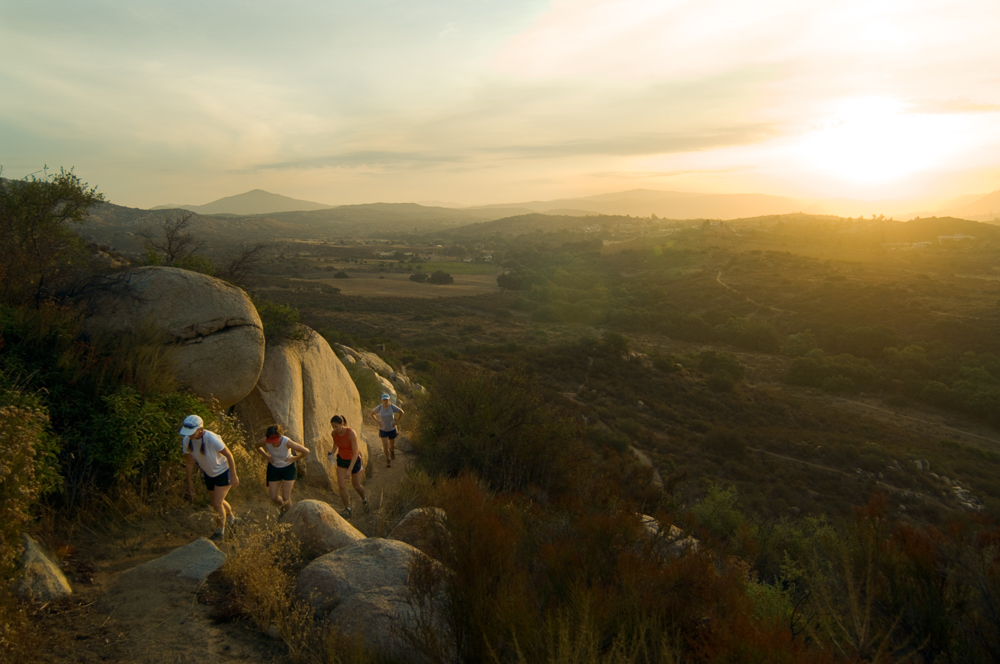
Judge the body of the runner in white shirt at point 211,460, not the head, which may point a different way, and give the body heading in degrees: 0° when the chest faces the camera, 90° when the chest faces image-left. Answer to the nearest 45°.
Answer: approximately 45°

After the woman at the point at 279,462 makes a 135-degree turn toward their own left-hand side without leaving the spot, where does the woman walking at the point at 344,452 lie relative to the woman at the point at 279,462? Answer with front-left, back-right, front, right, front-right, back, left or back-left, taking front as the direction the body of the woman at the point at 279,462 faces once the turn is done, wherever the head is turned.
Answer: front

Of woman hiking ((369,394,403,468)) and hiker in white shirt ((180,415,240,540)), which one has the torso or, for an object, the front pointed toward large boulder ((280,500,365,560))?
the woman hiking

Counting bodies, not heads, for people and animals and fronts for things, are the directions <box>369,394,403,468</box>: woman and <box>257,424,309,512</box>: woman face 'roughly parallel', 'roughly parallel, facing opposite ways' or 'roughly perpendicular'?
roughly parallel

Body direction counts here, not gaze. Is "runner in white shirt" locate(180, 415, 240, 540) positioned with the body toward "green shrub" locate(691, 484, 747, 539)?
no

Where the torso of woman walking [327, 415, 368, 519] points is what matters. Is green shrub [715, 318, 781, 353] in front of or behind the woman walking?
behind

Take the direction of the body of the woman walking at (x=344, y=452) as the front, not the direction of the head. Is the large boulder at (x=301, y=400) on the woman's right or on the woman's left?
on the woman's right

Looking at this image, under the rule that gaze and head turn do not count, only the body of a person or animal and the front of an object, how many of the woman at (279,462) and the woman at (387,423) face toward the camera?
2

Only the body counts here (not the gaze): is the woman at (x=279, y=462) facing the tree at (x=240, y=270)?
no

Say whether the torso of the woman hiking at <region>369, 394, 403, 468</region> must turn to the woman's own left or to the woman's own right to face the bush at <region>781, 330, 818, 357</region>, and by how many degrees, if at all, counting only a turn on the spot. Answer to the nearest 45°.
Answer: approximately 135° to the woman's own left

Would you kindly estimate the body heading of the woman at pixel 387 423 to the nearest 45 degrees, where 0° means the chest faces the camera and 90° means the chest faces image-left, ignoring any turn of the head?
approximately 0°

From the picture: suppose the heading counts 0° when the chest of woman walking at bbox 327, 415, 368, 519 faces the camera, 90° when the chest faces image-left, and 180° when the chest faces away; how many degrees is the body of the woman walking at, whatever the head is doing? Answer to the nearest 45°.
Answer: approximately 45°

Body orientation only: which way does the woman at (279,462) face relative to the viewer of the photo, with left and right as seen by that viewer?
facing the viewer

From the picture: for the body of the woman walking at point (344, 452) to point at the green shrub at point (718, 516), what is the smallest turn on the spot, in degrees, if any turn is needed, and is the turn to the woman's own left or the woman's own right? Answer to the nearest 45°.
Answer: approximately 135° to the woman's own left

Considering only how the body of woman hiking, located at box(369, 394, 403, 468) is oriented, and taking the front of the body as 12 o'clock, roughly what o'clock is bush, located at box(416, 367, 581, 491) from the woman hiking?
The bush is roughly at 10 o'clock from the woman hiking.

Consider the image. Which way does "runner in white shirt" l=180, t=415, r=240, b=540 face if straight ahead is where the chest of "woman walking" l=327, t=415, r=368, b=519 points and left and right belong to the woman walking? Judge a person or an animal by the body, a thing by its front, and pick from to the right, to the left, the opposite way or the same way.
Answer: the same way

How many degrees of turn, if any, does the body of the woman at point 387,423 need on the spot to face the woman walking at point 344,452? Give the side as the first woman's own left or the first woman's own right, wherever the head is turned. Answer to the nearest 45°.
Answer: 0° — they already face them

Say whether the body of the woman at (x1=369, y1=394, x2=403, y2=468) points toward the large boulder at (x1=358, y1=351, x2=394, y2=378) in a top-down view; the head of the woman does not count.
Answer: no

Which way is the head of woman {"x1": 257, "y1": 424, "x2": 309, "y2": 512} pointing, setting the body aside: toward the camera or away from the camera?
toward the camera
